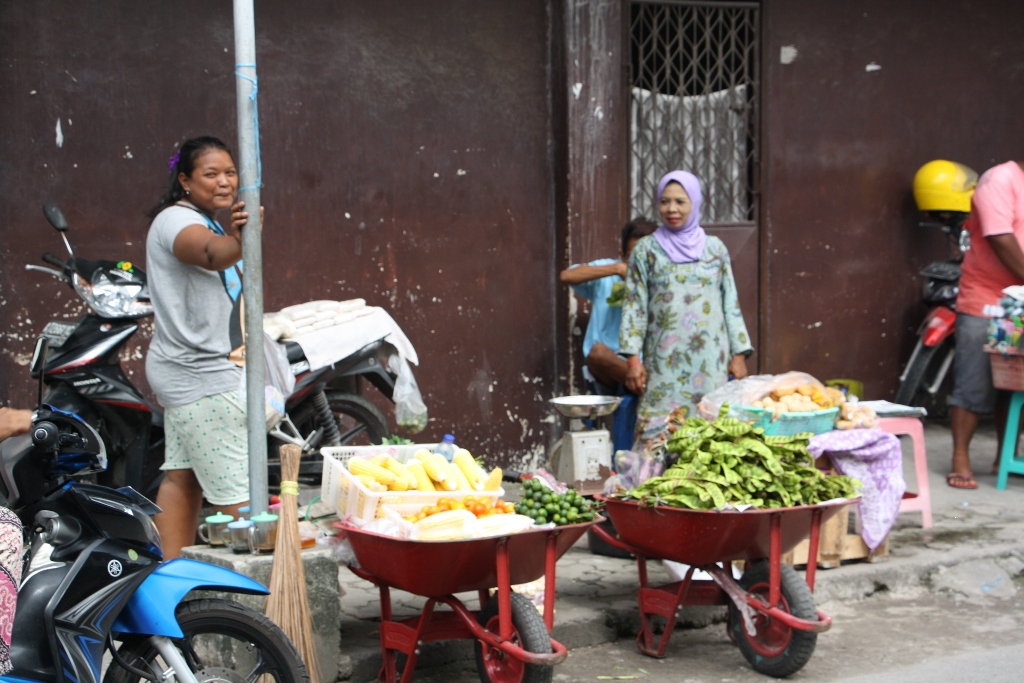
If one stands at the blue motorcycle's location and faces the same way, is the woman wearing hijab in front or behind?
in front

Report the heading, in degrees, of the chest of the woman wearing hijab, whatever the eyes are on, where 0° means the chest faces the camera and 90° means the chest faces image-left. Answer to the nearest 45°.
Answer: approximately 0°

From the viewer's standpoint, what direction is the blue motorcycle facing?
to the viewer's right

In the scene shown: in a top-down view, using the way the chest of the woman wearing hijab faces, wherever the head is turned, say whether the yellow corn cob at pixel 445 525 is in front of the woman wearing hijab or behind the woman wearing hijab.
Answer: in front

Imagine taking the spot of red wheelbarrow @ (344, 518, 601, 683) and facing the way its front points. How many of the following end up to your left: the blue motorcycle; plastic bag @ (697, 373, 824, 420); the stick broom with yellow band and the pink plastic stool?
2

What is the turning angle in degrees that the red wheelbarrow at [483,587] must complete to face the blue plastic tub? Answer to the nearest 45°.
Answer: approximately 90° to its left
